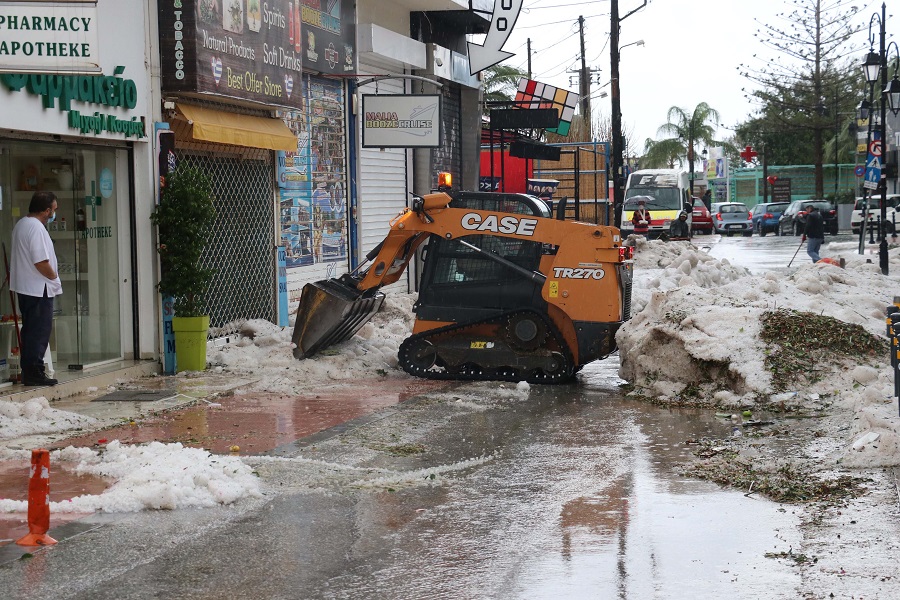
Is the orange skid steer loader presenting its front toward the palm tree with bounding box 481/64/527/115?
no

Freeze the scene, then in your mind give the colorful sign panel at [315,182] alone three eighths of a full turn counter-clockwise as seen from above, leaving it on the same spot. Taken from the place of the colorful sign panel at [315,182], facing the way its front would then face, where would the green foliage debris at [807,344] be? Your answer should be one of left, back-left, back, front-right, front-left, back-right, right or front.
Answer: back-right

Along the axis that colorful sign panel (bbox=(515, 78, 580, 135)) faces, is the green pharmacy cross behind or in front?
in front

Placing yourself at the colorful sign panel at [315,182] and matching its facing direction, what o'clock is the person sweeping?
The person sweeping is roughly at 9 o'clock from the colorful sign panel.

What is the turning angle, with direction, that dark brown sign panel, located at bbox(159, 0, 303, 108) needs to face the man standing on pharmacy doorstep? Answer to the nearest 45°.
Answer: approximately 90° to its right

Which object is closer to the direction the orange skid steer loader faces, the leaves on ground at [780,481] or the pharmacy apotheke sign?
the pharmacy apotheke sign

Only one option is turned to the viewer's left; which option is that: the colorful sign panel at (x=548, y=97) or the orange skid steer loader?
the orange skid steer loader

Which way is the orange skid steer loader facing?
to the viewer's left

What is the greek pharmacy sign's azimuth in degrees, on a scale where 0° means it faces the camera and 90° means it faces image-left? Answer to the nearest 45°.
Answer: approximately 315°

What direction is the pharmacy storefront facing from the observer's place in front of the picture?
facing the viewer and to the right of the viewer

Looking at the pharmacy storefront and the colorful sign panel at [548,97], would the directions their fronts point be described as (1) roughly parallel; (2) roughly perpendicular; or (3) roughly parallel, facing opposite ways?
roughly perpendicular

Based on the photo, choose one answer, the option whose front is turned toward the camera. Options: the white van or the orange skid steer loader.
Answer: the white van

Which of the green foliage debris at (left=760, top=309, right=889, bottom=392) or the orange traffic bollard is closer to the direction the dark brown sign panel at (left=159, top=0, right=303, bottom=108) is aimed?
the green foliage debris

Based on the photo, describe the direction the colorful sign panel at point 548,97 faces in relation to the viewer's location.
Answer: facing the viewer

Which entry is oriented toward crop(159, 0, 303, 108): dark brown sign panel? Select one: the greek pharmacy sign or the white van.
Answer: the white van

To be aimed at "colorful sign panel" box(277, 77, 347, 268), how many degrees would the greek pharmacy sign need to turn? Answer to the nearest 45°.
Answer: approximately 90° to its left

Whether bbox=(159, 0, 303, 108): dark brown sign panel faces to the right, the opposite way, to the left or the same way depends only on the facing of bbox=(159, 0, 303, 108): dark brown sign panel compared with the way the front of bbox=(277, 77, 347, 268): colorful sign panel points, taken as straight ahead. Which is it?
the same way

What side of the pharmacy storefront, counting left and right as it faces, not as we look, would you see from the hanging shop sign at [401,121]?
left

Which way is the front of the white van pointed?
toward the camera

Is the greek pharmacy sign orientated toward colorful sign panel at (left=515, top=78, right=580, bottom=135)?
no

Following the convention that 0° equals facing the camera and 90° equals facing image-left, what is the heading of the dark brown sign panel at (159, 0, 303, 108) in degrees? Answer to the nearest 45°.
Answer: approximately 315°

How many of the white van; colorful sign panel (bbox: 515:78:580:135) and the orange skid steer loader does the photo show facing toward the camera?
2
